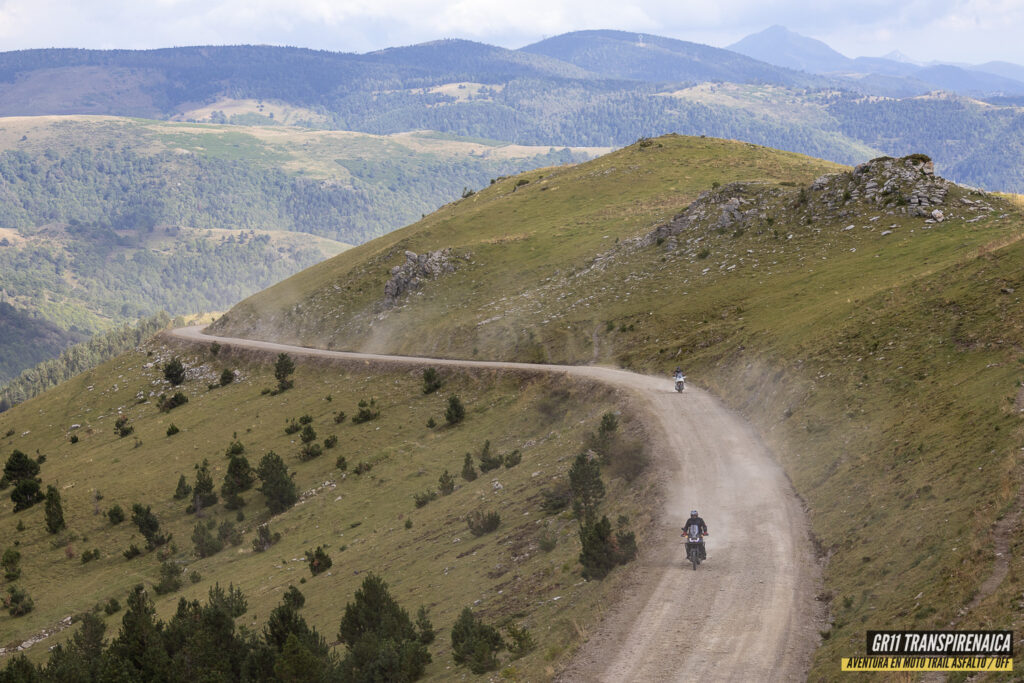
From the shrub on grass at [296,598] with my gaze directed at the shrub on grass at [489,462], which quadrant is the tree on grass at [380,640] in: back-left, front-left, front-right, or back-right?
back-right

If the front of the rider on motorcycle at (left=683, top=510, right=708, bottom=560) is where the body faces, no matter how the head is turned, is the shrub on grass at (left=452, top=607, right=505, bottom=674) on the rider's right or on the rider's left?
on the rider's right

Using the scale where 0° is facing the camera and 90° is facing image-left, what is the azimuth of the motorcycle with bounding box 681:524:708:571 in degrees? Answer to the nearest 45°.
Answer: approximately 0°
